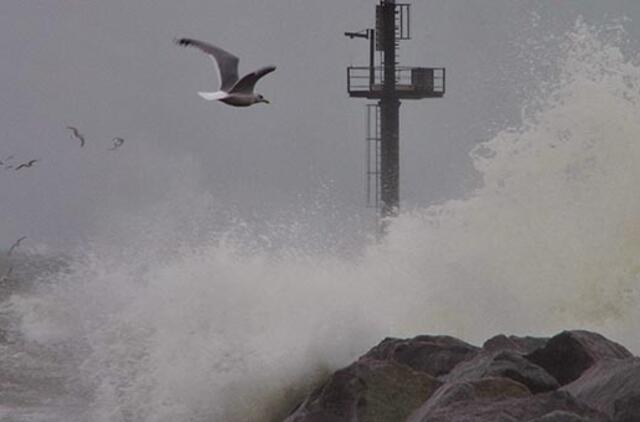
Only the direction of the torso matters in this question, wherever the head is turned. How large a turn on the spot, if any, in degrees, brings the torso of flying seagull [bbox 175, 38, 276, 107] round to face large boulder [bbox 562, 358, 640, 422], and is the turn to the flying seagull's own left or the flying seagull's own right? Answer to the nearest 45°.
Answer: approximately 45° to the flying seagull's own right

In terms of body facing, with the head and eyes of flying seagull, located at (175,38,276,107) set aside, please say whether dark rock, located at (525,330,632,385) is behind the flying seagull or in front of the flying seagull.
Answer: in front

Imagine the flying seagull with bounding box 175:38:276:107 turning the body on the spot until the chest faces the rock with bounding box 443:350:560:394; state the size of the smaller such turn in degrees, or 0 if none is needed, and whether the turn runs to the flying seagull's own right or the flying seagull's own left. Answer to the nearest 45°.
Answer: approximately 45° to the flying seagull's own right

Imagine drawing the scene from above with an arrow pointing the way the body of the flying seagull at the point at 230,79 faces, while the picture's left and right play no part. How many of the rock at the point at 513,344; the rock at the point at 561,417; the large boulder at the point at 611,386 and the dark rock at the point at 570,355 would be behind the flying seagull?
0

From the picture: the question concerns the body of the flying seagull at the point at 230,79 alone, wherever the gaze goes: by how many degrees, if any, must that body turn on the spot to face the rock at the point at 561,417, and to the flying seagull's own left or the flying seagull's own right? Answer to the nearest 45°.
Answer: approximately 45° to the flying seagull's own right

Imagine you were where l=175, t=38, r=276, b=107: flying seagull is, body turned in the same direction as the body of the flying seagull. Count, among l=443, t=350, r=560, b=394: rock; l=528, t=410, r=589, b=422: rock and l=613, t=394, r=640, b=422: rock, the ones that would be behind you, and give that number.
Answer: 0

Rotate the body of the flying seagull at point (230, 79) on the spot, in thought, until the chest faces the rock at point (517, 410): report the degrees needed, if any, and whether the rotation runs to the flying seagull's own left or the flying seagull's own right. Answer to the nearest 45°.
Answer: approximately 45° to the flying seagull's own right

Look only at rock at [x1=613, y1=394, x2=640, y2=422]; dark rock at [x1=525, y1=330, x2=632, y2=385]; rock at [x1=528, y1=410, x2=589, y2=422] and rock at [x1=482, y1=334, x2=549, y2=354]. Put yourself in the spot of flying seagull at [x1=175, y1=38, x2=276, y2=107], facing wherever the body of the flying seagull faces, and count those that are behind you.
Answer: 0

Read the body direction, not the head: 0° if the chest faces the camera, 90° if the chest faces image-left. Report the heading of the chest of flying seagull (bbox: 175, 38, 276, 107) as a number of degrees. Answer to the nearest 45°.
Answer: approximately 270°

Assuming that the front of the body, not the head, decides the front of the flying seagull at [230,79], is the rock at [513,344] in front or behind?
in front
